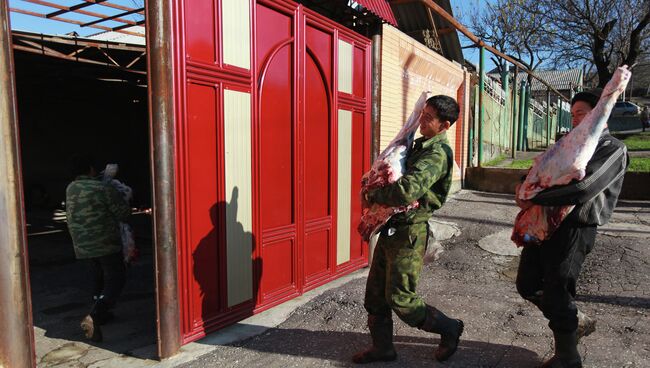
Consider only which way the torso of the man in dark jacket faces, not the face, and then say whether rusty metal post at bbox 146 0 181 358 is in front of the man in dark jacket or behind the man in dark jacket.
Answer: in front

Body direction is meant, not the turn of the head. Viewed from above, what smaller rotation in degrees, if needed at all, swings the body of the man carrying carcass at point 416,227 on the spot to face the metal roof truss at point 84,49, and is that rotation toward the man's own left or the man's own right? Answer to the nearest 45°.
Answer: approximately 45° to the man's own right

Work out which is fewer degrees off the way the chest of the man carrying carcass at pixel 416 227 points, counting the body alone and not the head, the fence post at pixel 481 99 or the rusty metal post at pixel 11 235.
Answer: the rusty metal post

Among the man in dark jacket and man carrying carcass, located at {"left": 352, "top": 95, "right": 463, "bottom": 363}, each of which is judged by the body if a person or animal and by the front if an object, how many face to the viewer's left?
2

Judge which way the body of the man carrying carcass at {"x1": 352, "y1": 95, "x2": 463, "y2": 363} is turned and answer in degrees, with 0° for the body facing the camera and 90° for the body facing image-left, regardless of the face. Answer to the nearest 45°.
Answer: approximately 90°

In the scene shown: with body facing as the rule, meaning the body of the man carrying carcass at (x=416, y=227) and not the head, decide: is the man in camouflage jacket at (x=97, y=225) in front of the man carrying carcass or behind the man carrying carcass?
in front

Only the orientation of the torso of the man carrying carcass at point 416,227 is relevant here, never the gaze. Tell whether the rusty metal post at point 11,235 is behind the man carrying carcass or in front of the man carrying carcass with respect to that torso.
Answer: in front

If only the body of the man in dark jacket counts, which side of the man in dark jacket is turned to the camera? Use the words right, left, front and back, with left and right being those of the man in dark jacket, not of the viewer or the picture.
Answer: left
